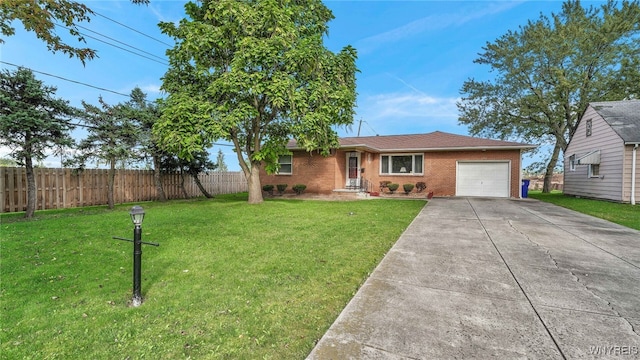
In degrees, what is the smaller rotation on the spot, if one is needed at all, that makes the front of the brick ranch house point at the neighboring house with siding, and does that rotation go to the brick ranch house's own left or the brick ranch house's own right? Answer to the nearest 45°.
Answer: approximately 90° to the brick ranch house's own left

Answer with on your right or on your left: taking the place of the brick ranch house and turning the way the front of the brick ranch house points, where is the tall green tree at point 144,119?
on your right

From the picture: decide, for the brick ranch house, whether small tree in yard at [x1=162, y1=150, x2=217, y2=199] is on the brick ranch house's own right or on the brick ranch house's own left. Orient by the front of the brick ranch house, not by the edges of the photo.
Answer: on the brick ranch house's own right

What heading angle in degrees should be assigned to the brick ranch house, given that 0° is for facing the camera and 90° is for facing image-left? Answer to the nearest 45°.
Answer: approximately 0°

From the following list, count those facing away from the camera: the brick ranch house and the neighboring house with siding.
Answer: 0

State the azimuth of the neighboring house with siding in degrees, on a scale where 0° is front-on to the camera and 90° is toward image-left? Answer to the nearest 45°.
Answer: approximately 315°

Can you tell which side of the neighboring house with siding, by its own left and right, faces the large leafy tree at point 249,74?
right

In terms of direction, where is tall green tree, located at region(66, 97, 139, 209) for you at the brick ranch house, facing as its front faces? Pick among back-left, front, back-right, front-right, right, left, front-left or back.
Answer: front-right

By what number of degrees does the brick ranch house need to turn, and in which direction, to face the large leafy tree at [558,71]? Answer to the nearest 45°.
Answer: approximately 135° to its left

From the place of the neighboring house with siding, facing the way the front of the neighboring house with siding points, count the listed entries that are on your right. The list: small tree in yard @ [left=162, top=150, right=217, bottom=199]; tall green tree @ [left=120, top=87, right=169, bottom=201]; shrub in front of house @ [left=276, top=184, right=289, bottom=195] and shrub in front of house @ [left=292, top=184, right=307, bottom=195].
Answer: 4
